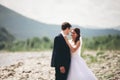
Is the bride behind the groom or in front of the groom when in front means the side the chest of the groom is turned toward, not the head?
in front

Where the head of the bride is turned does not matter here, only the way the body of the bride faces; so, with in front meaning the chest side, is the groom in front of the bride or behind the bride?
in front

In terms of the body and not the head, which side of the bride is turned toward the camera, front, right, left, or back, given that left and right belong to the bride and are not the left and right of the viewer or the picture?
left

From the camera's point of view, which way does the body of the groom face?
to the viewer's right

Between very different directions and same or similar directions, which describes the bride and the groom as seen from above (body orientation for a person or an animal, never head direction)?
very different directions

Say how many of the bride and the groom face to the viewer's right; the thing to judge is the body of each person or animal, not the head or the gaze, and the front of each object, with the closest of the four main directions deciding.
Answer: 1
